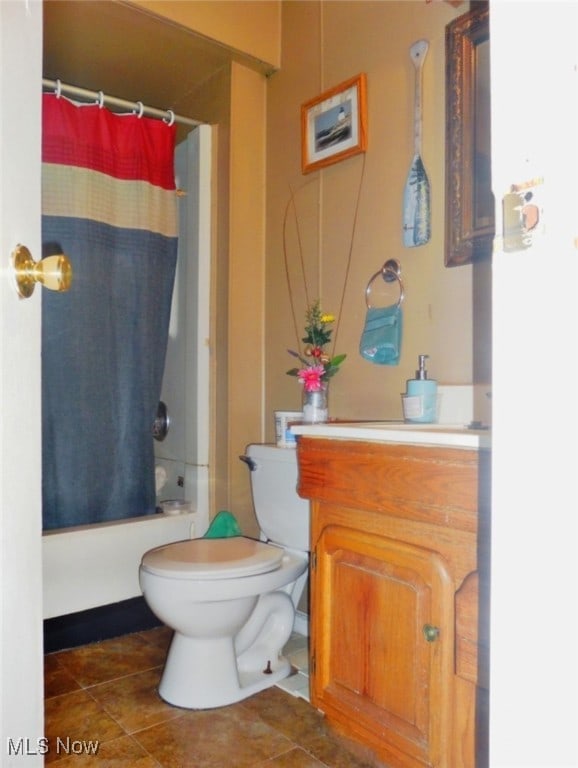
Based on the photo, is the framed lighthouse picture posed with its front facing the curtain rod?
no

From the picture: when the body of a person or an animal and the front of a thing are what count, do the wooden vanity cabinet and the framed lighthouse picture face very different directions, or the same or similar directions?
same or similar directions

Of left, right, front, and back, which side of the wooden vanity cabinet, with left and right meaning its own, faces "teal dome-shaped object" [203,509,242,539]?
right

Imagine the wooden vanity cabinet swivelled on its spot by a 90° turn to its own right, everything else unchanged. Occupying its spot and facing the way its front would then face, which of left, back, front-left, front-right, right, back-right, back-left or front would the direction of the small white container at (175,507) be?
front

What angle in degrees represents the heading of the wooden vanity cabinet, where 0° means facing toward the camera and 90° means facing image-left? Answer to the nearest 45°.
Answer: approximately 45°

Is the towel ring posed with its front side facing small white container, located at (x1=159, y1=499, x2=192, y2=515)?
no

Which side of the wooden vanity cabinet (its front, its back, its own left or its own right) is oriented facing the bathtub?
right

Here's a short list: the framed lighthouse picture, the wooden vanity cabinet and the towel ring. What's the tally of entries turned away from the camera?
0

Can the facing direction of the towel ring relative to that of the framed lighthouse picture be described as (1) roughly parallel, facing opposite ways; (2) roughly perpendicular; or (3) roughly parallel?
roughly parallel

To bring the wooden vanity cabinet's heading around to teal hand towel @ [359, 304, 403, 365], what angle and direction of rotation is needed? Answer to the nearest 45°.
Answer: approximately 135° to its right

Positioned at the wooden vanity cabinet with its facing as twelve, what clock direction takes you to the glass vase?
The glass vase is roughly at 4 o'clock from the wooden vanity cabinet.
